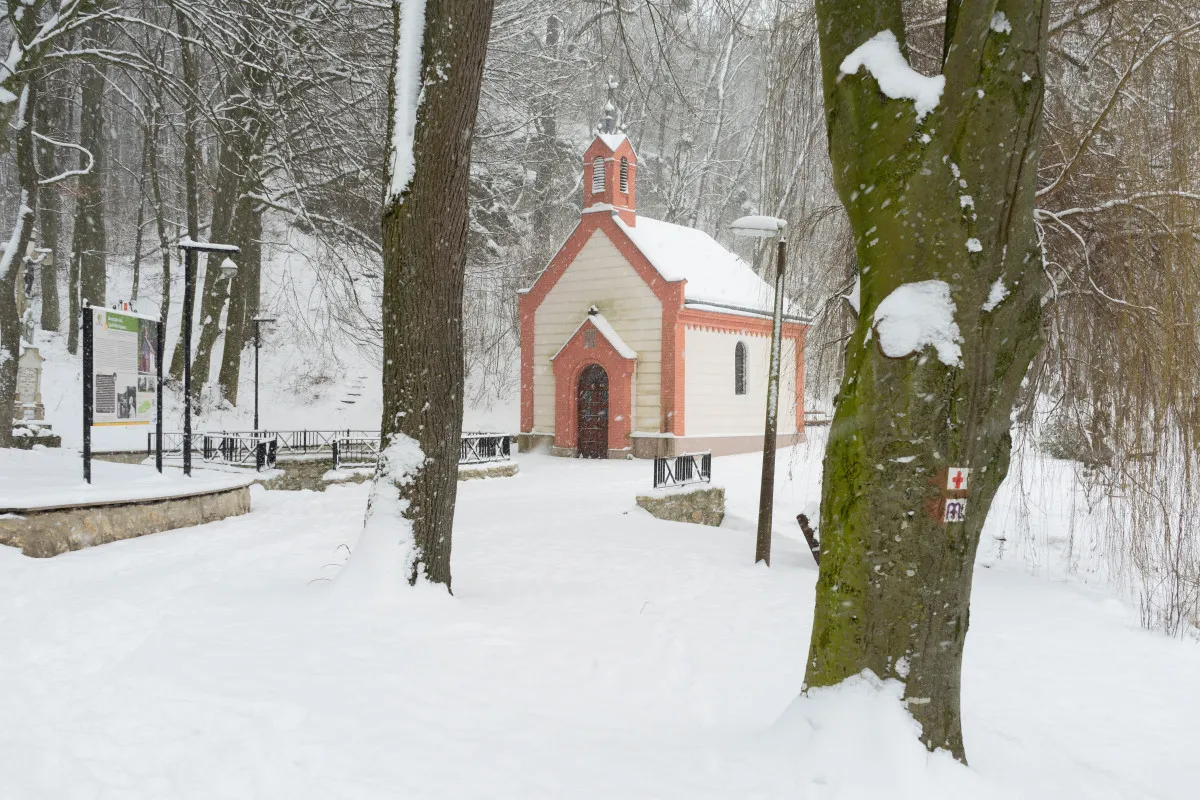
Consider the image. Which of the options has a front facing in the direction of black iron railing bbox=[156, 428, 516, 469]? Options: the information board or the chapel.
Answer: the chapel

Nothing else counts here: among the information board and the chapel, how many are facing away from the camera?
0

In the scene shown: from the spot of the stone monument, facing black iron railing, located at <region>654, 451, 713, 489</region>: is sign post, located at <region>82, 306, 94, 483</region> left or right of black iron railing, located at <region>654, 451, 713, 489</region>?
right

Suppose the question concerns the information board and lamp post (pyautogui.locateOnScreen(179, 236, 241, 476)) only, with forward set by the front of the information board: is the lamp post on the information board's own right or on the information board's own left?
on the information board's own left

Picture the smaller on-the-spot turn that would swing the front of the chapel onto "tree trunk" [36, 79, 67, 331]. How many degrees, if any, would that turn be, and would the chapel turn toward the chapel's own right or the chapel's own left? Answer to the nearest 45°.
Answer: approximately 45° to the chapel's own right

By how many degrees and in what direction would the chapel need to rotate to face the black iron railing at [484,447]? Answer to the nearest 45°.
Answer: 0° — it already faces it

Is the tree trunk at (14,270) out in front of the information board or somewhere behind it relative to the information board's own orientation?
behind

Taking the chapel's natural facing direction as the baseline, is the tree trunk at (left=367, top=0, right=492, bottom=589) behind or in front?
in front

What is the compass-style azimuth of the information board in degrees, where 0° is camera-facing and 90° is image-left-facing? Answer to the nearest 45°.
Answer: approximately 315°

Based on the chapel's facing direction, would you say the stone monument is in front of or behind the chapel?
in front

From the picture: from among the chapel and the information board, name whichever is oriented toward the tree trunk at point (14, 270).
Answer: the chapel

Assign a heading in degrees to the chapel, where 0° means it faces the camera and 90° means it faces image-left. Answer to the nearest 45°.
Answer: approximately 45°

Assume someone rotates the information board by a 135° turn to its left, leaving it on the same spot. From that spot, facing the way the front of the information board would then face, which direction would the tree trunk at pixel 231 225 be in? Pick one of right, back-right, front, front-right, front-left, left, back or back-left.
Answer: front
